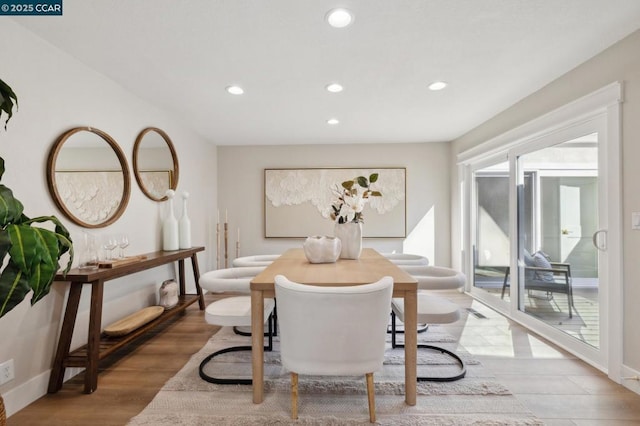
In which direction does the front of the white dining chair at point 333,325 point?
away from the camera

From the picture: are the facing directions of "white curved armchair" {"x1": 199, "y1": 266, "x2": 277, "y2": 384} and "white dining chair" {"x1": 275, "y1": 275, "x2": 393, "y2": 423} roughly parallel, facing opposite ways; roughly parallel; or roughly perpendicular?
roughly perpendicular

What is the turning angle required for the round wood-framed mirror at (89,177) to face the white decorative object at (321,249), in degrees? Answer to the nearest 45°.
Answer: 0° — it already faces it

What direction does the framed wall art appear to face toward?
toward the camera

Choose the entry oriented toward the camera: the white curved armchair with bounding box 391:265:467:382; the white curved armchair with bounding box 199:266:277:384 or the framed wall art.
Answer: the framed wall art

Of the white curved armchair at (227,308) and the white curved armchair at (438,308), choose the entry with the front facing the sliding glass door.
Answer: the white curved armchair at (227,308)

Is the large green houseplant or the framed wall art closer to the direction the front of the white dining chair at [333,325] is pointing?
the framed wall art

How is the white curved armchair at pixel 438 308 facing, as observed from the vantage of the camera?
facing to the left of the viewer

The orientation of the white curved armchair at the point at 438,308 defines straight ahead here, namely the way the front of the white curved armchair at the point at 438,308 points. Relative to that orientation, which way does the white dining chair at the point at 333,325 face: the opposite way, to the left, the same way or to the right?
to the right

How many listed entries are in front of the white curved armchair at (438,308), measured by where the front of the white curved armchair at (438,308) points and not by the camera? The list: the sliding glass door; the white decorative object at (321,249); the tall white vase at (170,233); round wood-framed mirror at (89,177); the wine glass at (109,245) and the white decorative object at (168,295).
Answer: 5

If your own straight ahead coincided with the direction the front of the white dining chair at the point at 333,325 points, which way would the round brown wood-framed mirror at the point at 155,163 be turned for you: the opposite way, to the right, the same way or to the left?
to the right

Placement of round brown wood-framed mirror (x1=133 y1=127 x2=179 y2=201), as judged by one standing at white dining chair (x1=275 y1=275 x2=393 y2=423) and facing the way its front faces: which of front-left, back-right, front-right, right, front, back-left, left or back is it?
front-left

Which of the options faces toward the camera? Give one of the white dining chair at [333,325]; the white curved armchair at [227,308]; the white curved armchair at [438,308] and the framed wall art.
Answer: the framed wall art

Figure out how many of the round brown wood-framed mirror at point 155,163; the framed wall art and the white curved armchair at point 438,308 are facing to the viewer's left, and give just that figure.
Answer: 1

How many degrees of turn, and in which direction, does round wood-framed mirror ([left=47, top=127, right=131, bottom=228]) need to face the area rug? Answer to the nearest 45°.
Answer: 0° — it already faces it

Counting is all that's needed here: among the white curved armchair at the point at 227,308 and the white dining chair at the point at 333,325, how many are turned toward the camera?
0

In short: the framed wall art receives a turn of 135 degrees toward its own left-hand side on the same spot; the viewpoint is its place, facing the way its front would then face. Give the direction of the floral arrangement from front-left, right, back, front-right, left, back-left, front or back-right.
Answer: back-right

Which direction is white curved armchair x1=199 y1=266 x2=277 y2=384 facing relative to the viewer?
to the viewer's right

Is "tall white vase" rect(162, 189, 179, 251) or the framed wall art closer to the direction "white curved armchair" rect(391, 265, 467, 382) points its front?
the tall white vase
